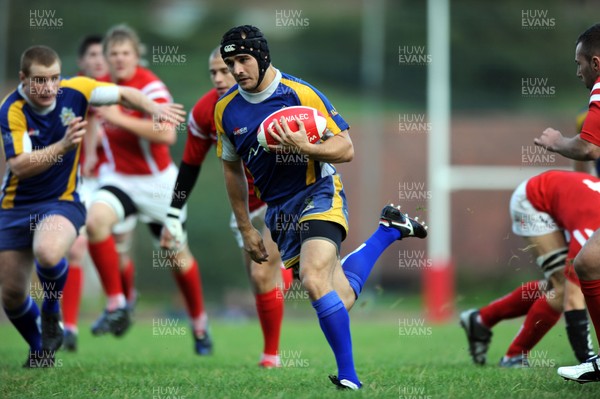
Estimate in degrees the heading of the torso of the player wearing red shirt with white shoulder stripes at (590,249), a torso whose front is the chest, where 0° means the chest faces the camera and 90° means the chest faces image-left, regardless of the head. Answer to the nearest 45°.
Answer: approximately 90°

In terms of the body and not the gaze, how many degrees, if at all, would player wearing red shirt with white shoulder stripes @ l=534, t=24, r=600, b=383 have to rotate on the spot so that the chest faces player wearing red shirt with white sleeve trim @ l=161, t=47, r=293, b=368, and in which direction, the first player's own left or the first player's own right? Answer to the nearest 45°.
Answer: approximately 45° to the first player's own right

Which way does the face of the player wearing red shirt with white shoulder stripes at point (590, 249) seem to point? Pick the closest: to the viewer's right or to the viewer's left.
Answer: to the viewer's left

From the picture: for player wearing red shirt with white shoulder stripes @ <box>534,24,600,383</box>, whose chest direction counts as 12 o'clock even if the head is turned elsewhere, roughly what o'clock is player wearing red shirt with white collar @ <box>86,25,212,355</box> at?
player wearing red shirt with white collar @ <box>86,25,212,355</box> is roughly at 1 o'clock from player wearing red shirt with white shoulder stripes @ <box>534,24,600,383</box>.
